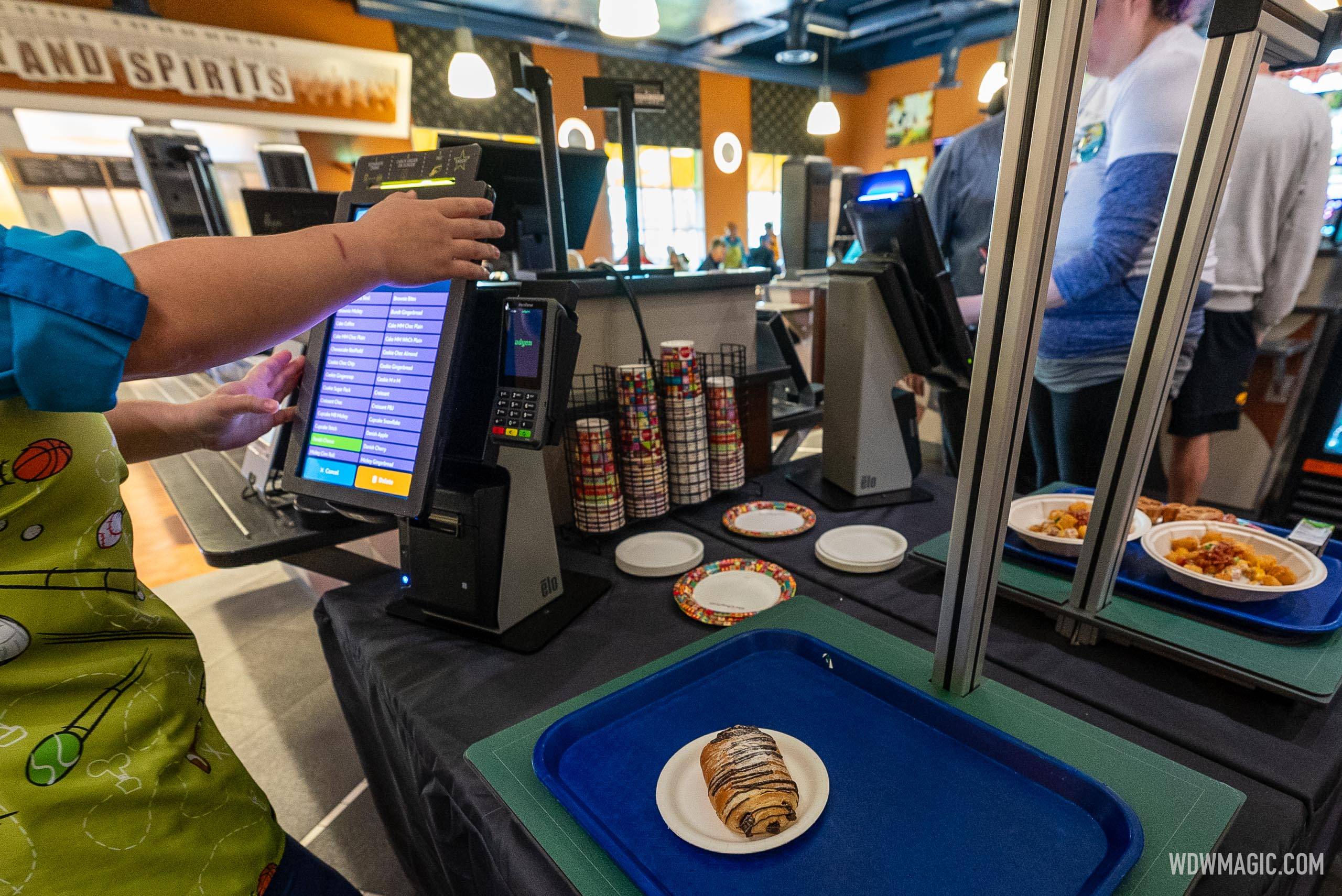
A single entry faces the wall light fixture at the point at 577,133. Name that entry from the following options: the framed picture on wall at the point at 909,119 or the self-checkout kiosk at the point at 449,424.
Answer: the framed picture on wall

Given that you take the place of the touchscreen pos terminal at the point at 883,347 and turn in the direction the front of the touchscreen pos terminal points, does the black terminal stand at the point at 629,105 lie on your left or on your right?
on your left

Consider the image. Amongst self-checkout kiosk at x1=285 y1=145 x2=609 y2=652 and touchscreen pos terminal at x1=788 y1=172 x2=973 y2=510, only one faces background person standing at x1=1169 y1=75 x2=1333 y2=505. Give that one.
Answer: the touchscreen pos terminal

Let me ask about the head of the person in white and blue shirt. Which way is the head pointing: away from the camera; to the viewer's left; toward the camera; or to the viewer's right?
to the viewer's left

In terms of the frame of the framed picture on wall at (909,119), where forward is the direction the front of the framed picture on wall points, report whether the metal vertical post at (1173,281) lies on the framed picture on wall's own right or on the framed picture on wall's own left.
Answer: on the framed picture on wall's own left

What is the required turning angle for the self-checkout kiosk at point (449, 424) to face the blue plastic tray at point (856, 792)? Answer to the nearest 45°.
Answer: approximately 90° to its left

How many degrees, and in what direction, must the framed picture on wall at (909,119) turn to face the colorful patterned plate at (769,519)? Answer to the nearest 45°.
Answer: approximately 45° to its left

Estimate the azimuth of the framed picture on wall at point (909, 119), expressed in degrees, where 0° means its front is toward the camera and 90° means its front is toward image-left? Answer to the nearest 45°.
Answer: approximately 45°

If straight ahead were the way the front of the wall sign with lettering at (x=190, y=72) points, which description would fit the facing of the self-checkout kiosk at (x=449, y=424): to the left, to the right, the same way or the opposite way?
to the right

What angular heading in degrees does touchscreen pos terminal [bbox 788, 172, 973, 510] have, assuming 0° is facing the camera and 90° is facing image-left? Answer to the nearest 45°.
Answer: approximately 225°
